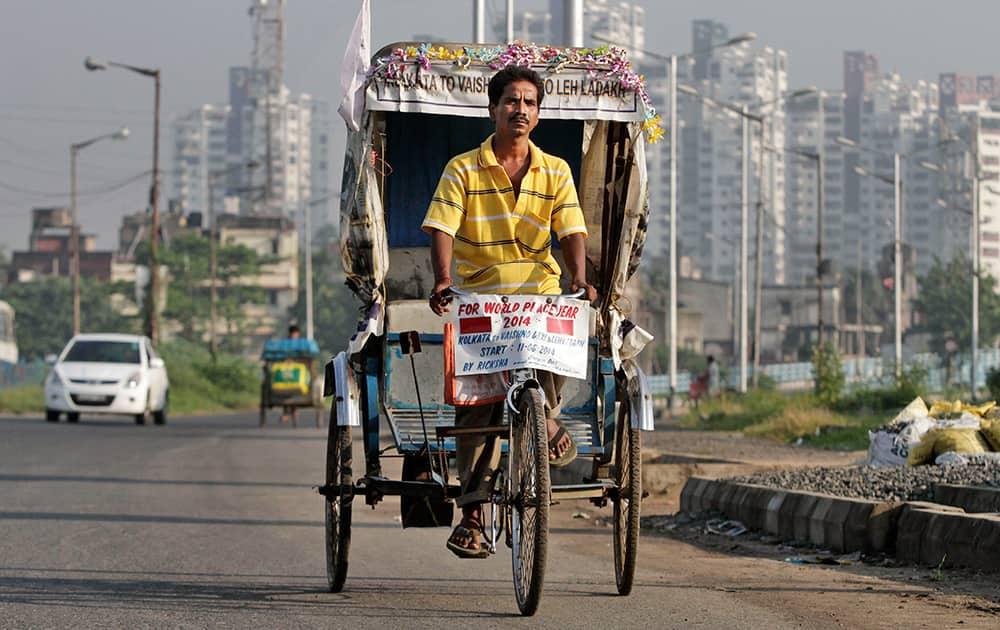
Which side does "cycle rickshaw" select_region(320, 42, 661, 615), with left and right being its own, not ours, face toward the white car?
back

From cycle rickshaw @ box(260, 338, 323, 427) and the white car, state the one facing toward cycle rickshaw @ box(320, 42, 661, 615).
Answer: the white car

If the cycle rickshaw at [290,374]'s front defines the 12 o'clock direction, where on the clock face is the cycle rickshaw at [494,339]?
the cycle rickshaw at [494,339] is roughly at 6 o'clock from the cycle rickshaw at [290,374].

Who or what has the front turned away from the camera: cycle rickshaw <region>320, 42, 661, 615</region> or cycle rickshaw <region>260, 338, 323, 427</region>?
cycle rickshaw <region>260, 338, 323, 427</region>

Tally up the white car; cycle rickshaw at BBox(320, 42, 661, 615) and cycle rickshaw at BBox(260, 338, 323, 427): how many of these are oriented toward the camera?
2

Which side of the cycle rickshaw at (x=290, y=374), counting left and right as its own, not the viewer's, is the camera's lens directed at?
back

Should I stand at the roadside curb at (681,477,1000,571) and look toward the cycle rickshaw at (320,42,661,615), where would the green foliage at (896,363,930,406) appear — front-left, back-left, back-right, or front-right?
back-right

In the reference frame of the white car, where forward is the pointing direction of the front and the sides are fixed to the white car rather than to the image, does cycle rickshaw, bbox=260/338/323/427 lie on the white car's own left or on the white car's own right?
on the white car's own left

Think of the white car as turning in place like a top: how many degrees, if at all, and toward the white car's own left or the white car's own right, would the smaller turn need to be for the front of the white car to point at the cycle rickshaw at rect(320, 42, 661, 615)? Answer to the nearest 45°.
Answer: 0° — it already faces it

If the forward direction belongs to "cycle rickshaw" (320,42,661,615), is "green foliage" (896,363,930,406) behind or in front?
behind
